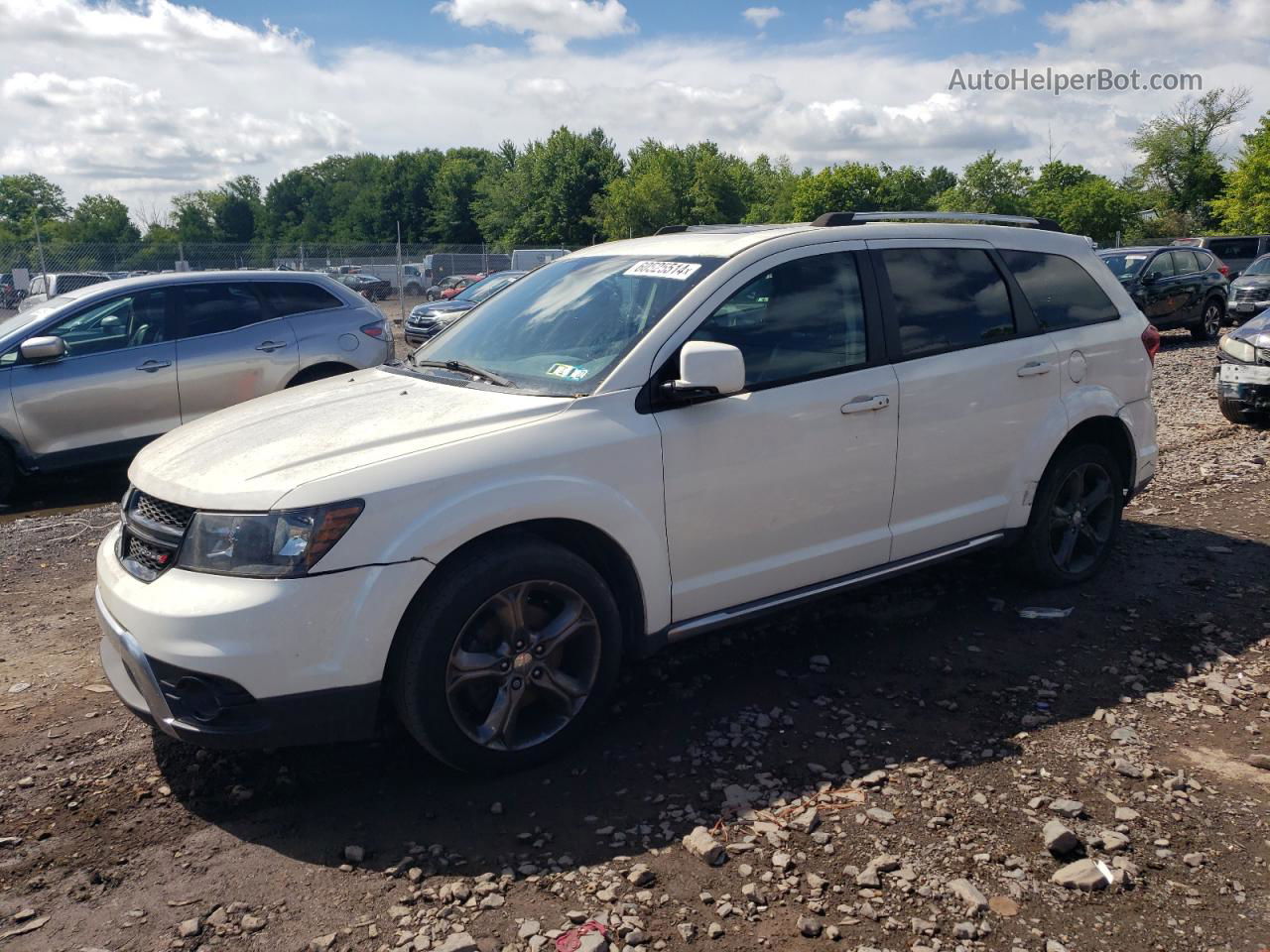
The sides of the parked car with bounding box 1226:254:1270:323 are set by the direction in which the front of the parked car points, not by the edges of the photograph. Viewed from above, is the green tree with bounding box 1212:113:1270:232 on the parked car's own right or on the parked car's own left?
on the parked car's own right

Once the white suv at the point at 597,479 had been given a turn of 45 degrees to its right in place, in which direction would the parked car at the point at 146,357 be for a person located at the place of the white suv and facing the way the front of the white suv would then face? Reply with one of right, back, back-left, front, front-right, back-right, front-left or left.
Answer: front-right

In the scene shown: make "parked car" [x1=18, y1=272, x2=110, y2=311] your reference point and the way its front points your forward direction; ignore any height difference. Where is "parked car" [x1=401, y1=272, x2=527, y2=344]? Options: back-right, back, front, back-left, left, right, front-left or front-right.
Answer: left

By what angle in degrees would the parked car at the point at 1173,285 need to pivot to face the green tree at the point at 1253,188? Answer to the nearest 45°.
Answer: approximately 135° to its right

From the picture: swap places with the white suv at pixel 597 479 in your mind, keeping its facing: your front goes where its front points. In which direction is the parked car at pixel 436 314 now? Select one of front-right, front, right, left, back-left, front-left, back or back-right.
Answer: back-right

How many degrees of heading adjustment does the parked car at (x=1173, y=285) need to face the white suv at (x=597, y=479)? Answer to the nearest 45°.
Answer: approximately 45° to its left

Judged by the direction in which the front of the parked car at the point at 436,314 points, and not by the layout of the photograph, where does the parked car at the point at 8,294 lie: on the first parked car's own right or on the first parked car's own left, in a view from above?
on the first parked car's own right

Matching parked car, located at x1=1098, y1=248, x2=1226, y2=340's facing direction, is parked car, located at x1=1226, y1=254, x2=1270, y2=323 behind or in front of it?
behind

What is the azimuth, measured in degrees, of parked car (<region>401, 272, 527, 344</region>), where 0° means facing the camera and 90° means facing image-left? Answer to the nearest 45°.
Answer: approximately 45°

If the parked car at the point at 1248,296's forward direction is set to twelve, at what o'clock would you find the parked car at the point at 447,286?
the parked car at the point at 447,286 is roughly at 2 o'clock from the parked car at the point at 1248,296.

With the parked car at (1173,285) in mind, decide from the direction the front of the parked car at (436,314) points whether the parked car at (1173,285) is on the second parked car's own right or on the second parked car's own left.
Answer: on the second parked car's own left

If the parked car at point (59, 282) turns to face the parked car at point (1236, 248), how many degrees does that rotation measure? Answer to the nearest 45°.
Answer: approximately 135° to its left

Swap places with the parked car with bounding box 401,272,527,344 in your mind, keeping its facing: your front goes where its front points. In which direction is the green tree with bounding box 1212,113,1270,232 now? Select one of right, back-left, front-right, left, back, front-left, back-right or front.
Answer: back
